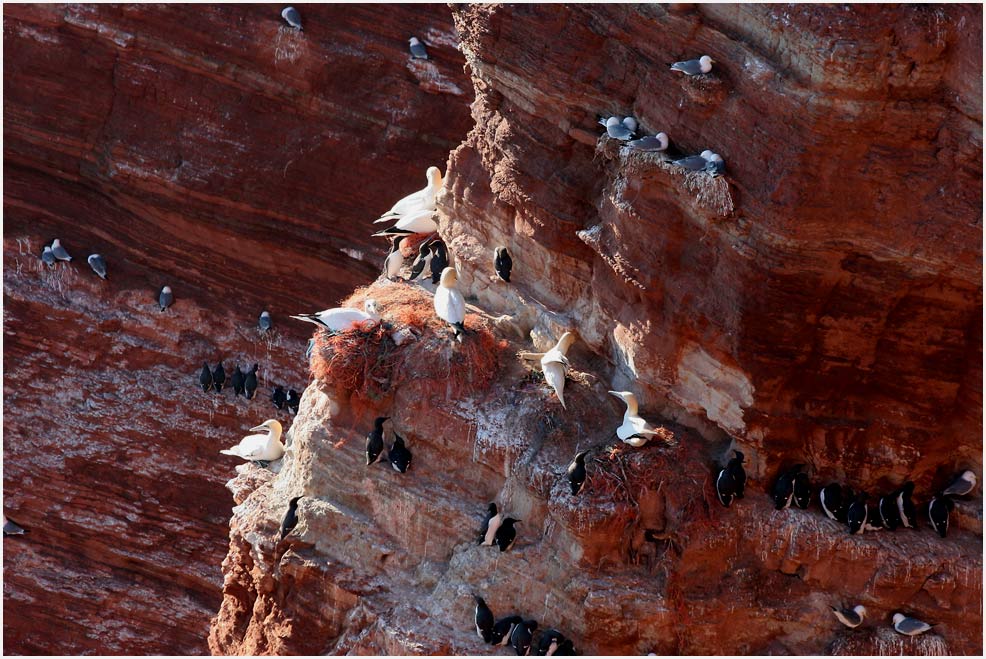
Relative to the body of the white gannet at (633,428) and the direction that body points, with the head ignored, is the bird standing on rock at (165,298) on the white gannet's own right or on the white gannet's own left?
on the white gannet's own right

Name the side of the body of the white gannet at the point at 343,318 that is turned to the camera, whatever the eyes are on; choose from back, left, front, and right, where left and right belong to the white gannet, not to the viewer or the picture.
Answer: right

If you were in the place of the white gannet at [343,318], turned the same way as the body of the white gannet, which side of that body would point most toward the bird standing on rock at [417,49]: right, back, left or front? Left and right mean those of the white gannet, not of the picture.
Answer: left

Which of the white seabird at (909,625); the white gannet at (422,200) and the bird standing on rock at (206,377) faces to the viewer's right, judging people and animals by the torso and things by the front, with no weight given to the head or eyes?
the white gannet

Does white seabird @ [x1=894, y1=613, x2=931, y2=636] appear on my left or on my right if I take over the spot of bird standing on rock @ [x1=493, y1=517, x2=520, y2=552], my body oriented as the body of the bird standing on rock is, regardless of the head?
on my right

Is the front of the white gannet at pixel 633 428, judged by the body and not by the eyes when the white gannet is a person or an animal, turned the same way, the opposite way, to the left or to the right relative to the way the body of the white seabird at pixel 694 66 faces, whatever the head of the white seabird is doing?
the opposite way

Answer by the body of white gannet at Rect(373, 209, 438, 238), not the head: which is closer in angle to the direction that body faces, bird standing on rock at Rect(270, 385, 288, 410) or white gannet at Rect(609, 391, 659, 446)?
the white gannet

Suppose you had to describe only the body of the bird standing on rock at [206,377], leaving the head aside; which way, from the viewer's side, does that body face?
away from the camera

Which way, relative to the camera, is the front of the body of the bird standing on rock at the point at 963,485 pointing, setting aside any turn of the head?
to the viewer's right

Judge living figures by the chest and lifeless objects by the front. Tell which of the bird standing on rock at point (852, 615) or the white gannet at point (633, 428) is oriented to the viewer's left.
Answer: the white gannet

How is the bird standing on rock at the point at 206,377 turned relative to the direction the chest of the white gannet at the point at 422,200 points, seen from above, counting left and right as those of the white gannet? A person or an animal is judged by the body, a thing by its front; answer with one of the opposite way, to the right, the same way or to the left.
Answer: to the left
